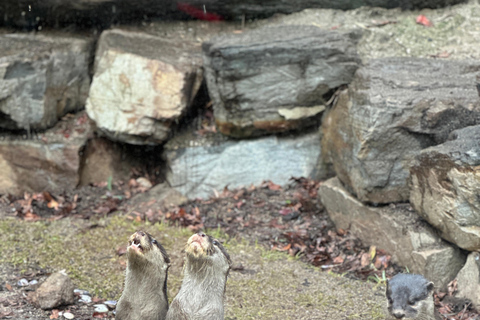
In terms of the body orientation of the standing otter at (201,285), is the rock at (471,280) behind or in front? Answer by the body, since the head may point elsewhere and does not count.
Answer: behind

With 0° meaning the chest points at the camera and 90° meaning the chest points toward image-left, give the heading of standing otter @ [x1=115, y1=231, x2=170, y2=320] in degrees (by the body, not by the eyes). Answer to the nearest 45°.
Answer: approximately 45°

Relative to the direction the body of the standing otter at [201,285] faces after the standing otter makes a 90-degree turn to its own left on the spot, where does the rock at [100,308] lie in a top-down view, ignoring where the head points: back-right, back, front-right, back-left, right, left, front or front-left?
back

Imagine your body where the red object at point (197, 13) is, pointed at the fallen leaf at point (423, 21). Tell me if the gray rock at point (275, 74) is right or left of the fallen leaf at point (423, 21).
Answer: right

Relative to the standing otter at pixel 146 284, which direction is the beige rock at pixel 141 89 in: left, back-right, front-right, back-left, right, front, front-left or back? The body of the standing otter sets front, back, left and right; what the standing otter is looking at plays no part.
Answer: back-right

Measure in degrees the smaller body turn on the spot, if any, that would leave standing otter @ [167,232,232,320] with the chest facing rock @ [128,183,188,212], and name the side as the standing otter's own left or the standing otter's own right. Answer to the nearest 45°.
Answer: approximately 135° to the standing otter's own right

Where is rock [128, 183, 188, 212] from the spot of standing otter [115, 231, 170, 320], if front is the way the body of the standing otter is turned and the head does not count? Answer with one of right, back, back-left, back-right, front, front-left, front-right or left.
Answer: back-right

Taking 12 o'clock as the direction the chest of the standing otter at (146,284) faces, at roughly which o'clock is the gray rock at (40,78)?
The gray rock is roughly at 4 o'clock from the standing otter.

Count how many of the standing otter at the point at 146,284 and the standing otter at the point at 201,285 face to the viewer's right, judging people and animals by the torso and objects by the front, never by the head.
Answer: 0

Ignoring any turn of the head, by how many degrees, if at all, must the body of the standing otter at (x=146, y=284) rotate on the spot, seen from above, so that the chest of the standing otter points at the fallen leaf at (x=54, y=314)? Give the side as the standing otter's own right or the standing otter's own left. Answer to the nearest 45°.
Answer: approximately 90° to the standing otter's own right

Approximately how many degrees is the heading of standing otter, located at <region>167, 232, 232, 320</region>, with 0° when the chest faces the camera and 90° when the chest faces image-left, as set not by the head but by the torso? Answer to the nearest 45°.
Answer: approximately 45°

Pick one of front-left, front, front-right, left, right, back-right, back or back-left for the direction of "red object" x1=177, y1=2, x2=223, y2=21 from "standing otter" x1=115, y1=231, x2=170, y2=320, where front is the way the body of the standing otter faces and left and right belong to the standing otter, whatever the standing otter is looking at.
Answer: back-right

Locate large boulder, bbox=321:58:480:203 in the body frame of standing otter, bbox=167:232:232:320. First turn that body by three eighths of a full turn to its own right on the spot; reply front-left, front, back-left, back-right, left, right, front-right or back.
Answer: front-right
